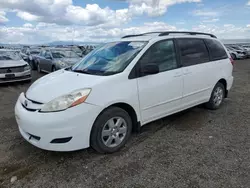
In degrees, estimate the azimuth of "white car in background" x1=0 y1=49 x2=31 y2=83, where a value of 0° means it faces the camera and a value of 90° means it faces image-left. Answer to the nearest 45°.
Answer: approximately 0°

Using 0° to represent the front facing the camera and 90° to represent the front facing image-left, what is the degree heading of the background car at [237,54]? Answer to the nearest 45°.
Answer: approximately 315°

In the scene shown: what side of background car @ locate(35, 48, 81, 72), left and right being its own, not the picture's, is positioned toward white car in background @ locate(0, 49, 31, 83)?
right

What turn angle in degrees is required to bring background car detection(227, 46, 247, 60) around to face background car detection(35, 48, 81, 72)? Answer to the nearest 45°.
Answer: approximately 90° to its right

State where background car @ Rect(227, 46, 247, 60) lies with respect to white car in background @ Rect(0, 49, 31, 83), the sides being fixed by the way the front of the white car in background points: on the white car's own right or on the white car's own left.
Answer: on the white car's own left

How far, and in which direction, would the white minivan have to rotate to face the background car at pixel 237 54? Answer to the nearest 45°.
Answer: approximately 180°
